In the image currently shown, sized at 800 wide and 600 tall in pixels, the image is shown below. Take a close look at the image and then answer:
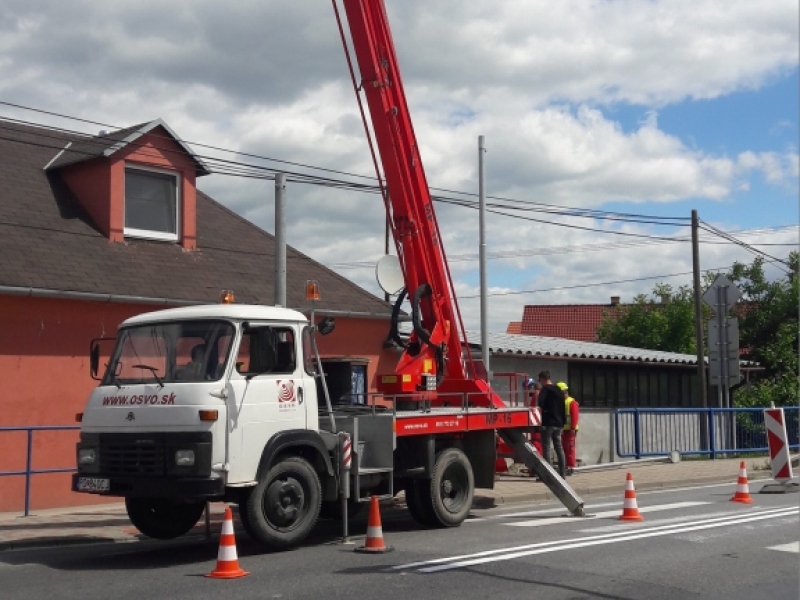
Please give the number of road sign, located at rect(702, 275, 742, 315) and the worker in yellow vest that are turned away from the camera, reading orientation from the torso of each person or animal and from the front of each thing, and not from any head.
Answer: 1

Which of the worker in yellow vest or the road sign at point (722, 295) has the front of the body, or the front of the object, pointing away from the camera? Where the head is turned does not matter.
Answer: the road sign

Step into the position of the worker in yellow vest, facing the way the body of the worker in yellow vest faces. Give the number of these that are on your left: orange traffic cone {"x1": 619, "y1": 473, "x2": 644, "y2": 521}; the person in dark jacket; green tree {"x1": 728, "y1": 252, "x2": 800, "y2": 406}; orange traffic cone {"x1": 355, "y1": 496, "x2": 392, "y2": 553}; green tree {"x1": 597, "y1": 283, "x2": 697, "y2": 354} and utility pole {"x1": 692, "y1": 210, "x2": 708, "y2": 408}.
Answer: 3

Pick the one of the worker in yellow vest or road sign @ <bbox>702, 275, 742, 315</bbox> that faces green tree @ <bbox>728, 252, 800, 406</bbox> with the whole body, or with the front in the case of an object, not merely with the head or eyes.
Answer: the road sign

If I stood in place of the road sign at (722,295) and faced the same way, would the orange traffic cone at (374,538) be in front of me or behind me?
behind

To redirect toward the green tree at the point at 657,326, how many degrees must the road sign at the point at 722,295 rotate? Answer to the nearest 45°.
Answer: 0° — it already faces it

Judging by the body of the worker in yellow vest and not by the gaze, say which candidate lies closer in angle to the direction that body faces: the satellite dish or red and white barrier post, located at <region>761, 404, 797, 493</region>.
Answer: the satellite dish

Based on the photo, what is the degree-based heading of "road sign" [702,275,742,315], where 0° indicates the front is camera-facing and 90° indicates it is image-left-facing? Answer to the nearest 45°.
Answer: approximately 180°

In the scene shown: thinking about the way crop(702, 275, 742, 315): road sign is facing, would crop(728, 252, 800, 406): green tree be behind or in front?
in front

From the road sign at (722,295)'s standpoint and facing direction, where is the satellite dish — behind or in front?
behind

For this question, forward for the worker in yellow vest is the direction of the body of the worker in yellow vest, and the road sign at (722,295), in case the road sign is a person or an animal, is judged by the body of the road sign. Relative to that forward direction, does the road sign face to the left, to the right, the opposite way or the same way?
to the right

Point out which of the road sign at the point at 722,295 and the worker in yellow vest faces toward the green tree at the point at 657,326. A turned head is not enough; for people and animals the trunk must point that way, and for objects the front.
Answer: the road sign
